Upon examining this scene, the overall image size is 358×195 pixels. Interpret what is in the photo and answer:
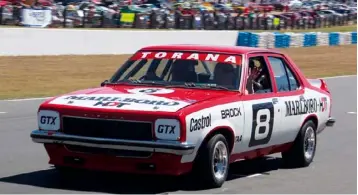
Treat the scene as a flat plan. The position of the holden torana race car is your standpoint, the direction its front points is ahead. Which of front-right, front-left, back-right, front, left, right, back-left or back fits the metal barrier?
back-right

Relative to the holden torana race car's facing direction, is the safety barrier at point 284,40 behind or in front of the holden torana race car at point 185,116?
behind

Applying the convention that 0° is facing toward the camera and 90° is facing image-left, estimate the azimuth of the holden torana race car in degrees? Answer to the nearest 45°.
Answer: approximately 45°
